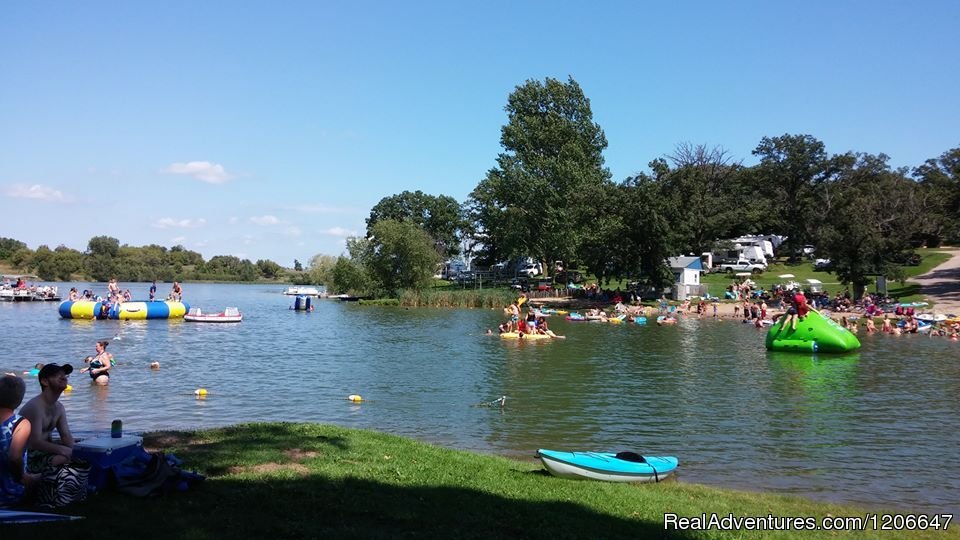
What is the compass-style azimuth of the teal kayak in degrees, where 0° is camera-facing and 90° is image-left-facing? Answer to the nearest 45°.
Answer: approximately 90°

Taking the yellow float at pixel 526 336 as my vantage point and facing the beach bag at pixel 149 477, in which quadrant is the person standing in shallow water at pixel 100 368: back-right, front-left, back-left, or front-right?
front-right

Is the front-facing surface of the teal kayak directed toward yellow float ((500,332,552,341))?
no

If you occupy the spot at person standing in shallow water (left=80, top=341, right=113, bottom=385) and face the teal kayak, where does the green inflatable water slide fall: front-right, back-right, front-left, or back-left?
front-left

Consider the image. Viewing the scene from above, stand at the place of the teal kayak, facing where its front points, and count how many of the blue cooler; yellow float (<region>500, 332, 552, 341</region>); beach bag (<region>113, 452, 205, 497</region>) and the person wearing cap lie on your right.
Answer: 1

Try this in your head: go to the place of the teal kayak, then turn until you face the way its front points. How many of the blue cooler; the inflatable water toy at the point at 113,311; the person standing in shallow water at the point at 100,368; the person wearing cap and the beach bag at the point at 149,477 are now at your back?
0

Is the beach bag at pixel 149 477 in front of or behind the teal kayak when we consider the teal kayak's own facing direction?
in front

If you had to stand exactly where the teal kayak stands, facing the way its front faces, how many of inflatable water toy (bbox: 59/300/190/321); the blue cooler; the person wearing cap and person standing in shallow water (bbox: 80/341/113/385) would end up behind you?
0

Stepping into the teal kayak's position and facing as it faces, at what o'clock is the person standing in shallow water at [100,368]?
The person standing in shallow water is roughly at 1 o'clock from the teal kayak.

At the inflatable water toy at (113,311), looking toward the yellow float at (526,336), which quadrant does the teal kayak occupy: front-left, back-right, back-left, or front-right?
front-right

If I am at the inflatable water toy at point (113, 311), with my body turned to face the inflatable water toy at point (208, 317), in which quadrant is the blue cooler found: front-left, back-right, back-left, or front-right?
front-right

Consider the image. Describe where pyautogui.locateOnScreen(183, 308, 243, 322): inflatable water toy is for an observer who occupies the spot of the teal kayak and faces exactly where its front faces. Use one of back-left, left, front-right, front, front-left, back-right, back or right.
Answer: front-right

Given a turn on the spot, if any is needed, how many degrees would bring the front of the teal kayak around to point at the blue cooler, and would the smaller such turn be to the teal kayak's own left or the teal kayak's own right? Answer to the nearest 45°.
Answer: approximately 45° to the teal kayak's own left

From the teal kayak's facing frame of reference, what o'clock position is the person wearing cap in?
The person wearing cap is roughly at 11 o'clock from the teal kayak.

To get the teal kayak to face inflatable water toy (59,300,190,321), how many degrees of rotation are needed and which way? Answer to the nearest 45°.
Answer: approximately 45° to its right

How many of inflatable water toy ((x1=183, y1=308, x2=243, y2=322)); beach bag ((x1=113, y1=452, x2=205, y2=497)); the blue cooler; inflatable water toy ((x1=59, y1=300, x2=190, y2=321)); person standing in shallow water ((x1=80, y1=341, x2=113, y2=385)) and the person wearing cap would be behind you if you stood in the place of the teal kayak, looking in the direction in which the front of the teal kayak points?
0

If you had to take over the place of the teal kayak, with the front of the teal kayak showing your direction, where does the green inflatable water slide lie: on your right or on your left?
on your right
